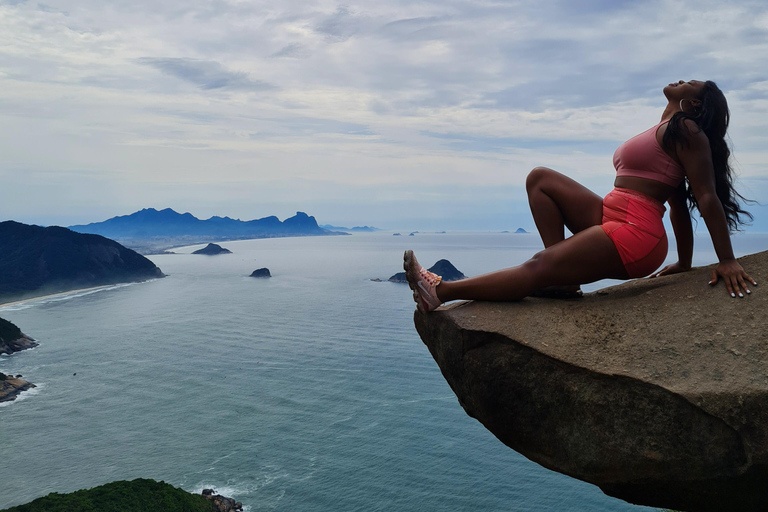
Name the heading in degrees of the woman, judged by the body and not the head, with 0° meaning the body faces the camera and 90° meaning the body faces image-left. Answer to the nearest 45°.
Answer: approximately 90°

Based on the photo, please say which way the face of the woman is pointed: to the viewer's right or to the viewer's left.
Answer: to the viewer's left

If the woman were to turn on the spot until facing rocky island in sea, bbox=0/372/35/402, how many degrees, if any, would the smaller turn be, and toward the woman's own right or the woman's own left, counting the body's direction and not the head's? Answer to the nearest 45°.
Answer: approximately 45° to the woman's own right
